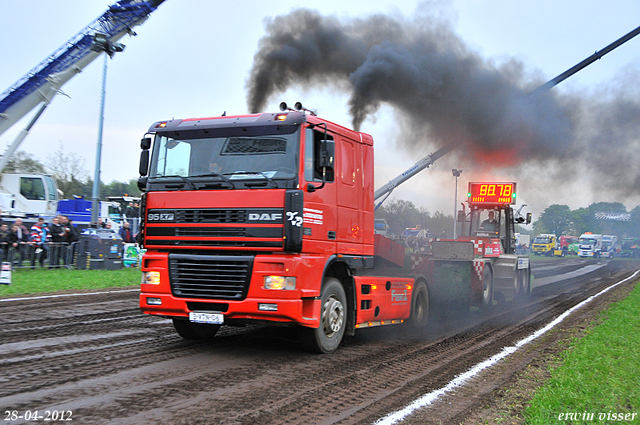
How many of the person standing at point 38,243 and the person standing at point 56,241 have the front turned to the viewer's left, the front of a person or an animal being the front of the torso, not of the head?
0

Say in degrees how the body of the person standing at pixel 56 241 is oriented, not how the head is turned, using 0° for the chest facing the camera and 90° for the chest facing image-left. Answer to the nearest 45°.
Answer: approximately 315°

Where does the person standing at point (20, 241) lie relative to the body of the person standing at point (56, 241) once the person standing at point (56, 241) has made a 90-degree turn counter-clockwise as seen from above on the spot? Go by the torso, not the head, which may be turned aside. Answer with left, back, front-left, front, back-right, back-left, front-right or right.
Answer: back

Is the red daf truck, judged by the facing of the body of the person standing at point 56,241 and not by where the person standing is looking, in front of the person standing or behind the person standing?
in front

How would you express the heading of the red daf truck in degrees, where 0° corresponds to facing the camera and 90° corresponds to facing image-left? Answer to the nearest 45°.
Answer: approximately 45°

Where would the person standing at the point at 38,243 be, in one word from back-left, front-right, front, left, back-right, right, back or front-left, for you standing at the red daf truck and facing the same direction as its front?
right

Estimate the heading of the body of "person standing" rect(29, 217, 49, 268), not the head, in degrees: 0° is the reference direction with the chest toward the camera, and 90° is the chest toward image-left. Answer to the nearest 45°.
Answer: approximately 315°

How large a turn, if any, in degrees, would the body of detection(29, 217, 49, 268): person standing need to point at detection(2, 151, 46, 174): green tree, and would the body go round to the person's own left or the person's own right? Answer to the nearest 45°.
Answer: approximately 135° to the person's own left

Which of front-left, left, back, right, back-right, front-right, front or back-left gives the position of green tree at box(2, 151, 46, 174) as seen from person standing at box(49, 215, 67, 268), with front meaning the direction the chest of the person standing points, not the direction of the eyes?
back-left

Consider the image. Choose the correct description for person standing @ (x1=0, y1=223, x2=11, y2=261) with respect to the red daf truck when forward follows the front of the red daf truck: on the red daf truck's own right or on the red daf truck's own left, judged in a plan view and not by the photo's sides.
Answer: on the red daf truck's own right

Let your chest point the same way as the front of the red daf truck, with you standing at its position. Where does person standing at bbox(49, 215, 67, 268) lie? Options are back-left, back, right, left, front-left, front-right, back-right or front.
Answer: right
